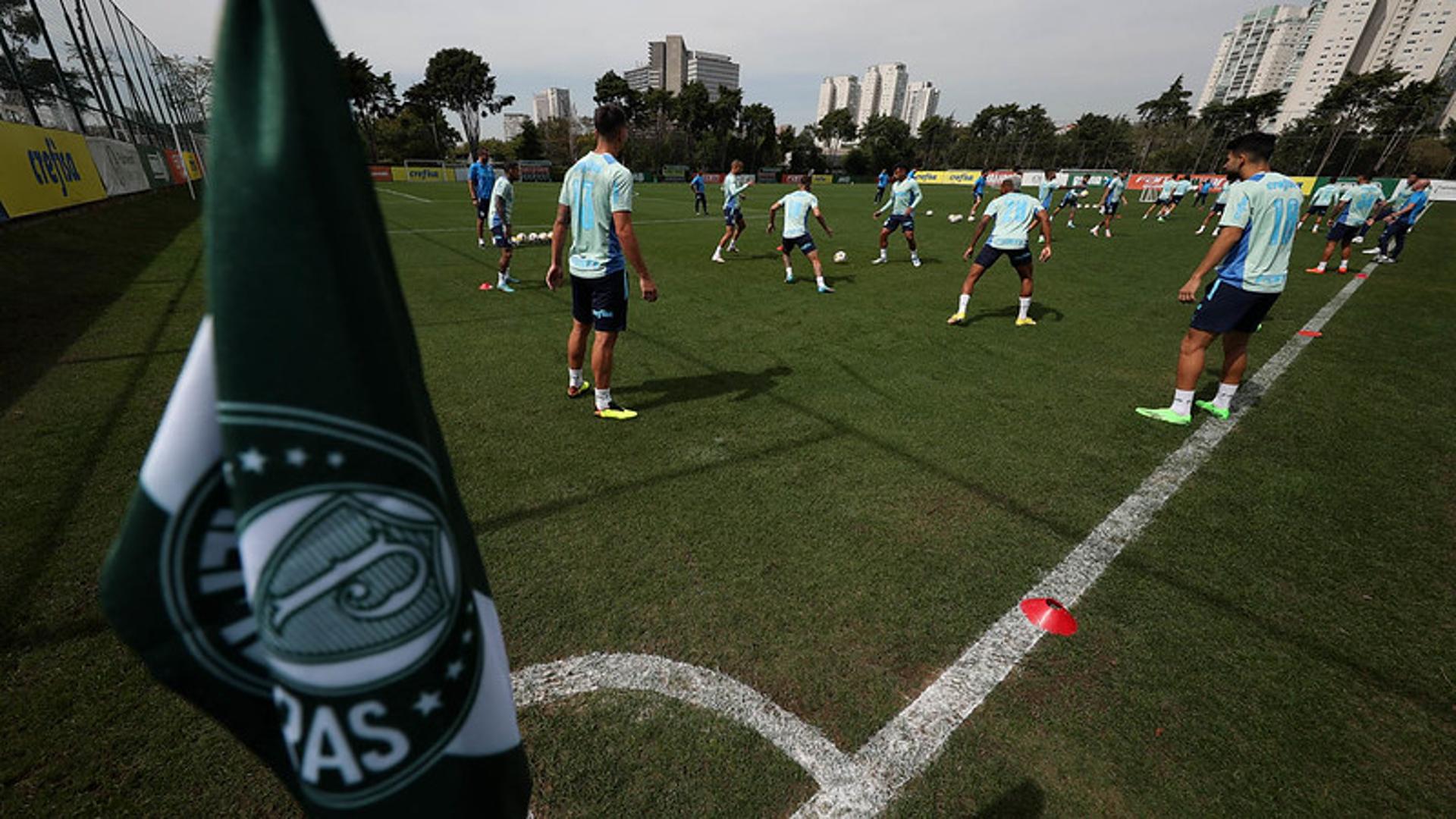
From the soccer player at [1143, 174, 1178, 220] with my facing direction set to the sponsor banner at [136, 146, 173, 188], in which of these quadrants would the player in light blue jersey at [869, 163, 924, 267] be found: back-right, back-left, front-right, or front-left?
front-left

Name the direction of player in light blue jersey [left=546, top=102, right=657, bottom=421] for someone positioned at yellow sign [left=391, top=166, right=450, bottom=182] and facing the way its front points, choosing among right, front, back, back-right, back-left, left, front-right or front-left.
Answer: front

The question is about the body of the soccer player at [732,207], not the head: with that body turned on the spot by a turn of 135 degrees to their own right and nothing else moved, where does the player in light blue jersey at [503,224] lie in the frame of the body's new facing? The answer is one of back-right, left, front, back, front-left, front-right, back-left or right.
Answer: front

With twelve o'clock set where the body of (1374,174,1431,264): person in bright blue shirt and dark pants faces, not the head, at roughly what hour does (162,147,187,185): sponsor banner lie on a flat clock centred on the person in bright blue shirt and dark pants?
The sponsor banner is roughly at 11 o'clock from the person in bright blue shirt and dark pants.

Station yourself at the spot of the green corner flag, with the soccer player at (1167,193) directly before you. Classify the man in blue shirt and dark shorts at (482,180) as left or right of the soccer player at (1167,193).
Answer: left

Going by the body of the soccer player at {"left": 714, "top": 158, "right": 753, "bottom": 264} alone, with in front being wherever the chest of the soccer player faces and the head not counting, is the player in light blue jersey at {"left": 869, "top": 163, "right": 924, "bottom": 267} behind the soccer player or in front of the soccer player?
in front

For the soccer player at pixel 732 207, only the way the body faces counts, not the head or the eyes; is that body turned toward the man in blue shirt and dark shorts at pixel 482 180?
no

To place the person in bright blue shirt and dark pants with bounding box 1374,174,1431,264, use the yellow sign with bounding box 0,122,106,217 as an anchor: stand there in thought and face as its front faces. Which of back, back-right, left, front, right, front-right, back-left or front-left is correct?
front

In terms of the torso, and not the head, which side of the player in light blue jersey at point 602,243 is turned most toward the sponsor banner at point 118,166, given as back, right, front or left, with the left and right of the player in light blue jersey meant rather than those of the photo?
left

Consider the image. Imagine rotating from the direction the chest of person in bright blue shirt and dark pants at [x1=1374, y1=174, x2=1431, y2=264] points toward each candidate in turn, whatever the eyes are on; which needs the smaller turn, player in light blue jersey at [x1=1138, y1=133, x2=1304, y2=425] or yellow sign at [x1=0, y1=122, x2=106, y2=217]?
the yellow sign

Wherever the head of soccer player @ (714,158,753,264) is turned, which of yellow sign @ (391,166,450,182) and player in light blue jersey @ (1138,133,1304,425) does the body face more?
the player in light blue jersey

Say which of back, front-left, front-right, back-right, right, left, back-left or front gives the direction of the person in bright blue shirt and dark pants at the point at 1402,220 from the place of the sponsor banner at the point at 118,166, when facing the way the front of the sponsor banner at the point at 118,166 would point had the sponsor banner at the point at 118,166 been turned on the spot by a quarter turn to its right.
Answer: left

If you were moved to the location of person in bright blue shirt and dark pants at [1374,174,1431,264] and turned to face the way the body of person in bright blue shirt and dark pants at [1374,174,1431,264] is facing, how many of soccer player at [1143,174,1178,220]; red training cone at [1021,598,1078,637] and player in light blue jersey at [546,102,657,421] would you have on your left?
2

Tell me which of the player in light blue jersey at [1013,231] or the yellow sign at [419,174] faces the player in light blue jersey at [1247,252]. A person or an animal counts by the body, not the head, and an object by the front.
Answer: the yellow sign

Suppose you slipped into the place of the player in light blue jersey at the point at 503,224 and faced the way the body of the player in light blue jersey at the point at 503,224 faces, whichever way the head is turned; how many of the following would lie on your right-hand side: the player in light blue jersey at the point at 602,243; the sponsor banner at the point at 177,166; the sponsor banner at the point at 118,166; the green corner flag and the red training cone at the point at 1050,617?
3

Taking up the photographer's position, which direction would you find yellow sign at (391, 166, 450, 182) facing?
facing the viewer

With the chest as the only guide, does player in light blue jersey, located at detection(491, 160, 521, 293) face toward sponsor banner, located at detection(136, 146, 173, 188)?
no

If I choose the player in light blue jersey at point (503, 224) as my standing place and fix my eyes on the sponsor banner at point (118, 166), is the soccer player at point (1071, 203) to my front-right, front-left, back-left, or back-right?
back-right

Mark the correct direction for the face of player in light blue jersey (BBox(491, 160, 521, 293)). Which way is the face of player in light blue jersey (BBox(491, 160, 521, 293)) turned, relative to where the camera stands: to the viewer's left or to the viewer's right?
to the viewer's right

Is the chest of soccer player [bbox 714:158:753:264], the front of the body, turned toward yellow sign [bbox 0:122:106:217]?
no
